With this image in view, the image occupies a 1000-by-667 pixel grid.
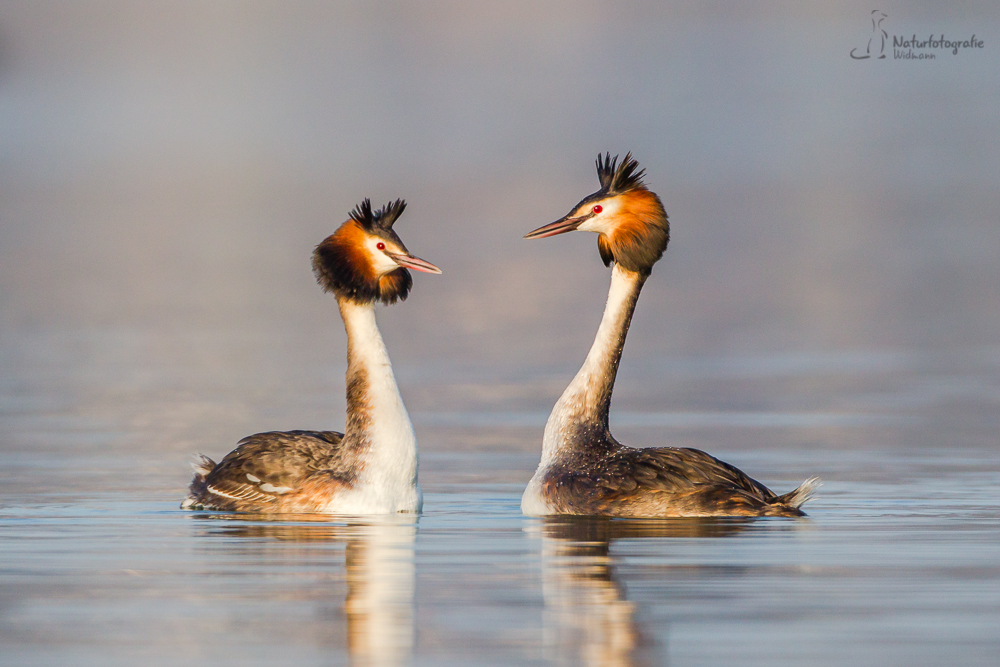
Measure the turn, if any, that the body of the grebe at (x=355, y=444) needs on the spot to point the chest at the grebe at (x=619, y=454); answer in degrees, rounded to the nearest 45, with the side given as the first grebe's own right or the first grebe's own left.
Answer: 0° — it already faces it

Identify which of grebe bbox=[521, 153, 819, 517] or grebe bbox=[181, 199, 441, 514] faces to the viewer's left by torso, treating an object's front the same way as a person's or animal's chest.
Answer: grebe bbox=[521, 153, 819, 517]

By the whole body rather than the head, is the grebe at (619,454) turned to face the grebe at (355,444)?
yes

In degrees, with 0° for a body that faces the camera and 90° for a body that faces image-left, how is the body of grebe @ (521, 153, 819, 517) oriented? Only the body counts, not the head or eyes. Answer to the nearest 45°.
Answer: approximately 90°

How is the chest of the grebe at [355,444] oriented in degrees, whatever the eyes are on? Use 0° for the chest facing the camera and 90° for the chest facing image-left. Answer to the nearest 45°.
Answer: approximately 270°

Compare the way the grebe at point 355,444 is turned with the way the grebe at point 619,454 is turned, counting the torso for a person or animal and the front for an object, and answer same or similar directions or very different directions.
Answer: very different directions

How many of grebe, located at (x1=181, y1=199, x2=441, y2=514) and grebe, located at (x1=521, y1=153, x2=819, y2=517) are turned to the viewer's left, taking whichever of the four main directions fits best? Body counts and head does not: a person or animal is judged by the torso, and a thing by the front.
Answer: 1
